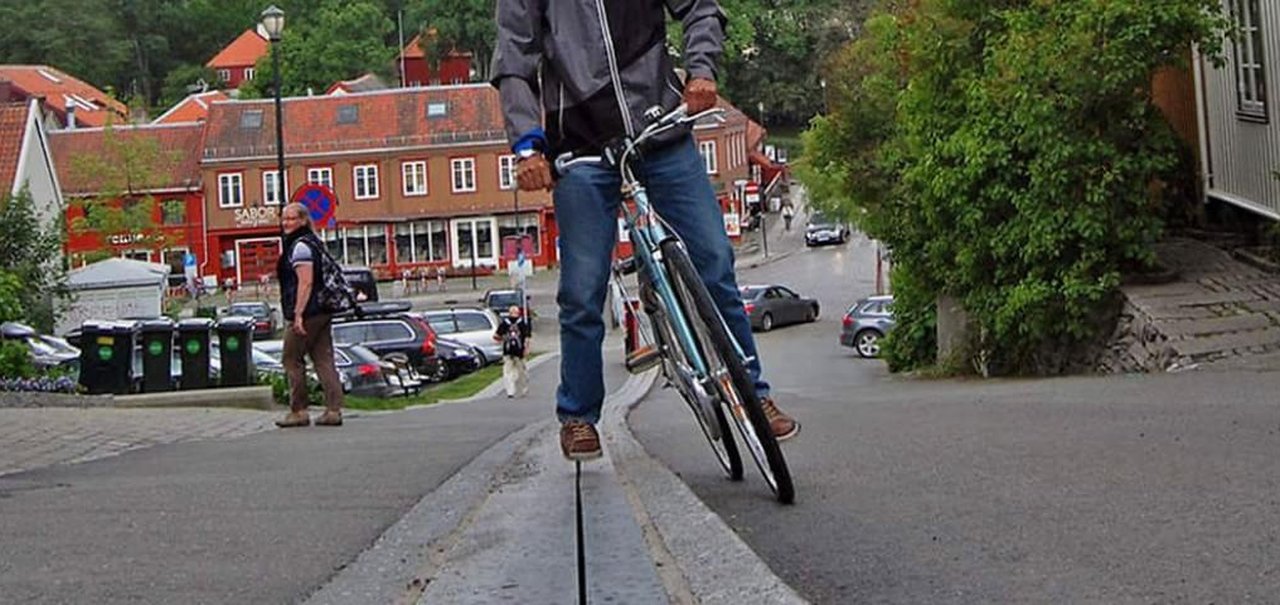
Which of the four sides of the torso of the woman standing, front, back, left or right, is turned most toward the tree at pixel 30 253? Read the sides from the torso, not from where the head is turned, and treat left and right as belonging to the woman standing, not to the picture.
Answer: right

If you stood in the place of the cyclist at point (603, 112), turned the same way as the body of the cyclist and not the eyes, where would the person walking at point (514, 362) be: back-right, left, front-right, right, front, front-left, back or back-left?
back

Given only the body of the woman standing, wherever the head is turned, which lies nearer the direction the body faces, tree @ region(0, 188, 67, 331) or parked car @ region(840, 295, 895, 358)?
the tree
